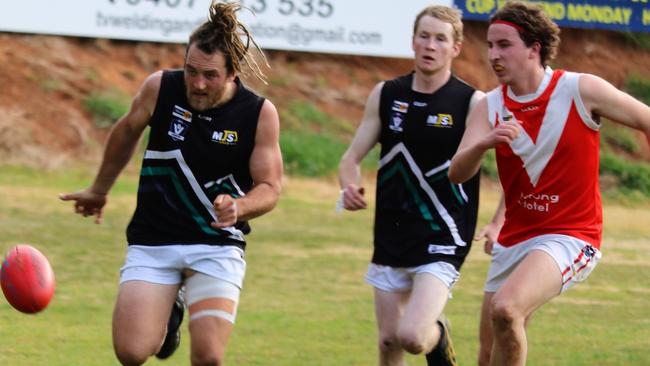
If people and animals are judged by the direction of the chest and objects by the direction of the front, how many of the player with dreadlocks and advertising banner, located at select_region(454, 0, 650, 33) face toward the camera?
2

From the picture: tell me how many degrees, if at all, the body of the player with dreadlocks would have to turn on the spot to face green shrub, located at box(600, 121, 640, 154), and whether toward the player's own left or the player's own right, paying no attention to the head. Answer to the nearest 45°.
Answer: approximately 135° to the player's own left

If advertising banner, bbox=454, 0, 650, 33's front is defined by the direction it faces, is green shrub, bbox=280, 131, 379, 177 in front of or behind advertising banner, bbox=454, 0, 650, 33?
in front

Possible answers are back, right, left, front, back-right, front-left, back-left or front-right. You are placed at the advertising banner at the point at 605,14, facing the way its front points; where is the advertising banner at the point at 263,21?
front-right

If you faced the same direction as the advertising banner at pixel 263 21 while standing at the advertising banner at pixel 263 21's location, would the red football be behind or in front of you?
in front

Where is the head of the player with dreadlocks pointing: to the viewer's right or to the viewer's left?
to the viewer's left

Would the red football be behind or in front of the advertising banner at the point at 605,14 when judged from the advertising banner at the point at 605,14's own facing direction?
in front
